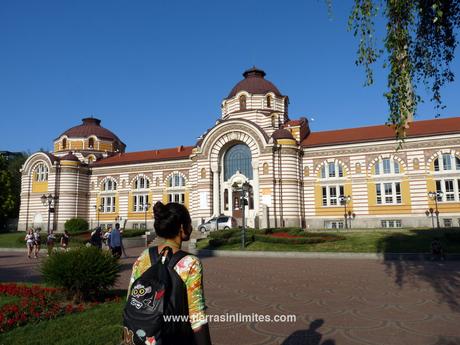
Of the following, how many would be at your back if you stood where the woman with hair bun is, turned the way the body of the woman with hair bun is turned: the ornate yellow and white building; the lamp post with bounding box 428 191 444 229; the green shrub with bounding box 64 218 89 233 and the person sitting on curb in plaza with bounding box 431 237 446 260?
0

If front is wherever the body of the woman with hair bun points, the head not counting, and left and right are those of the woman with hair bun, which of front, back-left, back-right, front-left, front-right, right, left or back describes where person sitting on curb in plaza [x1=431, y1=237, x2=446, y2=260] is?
front

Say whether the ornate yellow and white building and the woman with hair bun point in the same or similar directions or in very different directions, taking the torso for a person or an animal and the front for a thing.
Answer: very different directions

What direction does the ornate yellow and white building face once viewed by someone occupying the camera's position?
facing the viewer and to the left of the viewer

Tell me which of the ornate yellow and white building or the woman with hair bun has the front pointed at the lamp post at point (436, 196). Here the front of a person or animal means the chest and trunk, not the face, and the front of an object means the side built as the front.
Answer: the woman with hair bun

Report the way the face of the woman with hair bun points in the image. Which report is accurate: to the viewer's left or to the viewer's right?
to the viewer's right

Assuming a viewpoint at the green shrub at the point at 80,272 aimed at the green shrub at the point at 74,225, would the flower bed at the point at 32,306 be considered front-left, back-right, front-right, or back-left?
back-left

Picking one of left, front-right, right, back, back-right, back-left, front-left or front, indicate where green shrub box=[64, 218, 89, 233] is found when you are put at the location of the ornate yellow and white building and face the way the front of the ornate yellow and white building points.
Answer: front-right

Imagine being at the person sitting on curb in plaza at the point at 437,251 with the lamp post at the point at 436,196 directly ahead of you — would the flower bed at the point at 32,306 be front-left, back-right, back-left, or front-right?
back-left

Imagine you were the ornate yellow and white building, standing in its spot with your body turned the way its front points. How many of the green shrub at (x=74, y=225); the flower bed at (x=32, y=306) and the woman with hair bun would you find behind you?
0

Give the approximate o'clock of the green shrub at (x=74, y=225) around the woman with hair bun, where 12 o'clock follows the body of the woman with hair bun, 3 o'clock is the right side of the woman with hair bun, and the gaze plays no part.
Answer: The green shrub is roughly at 10 o'clock from the woman with hair bun.

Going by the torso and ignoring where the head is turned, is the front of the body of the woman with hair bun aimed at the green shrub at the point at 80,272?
no

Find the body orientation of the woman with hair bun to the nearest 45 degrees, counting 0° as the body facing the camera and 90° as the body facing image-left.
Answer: approximately 225°

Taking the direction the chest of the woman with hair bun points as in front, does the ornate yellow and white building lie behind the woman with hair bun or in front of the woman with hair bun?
in front

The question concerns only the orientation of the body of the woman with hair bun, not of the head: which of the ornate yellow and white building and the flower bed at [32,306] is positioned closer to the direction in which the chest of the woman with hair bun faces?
the ornate yellow and white building

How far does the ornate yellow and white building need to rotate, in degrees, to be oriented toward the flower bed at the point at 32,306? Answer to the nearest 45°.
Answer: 0° — it already faces it

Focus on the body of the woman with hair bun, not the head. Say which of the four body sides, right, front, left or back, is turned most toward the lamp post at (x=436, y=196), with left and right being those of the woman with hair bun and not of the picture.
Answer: front
